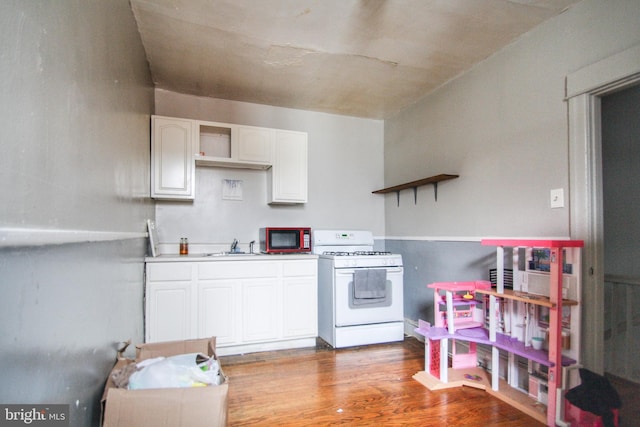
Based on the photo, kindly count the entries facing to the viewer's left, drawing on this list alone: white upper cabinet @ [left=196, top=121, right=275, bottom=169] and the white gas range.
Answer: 0

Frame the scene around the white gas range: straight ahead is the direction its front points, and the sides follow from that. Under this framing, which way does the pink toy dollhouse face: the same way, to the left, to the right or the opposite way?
to the right

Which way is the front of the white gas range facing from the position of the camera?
facing the viewer and to the right of the viewer

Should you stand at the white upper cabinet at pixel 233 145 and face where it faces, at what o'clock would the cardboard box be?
The cardboard box is roughly at 12 o'clock from the white upper cabinet.

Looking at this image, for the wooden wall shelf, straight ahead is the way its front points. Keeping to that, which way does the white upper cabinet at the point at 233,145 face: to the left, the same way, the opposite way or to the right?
to the left

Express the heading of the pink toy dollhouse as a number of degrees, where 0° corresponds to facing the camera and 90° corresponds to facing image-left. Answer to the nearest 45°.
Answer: approximately 45°

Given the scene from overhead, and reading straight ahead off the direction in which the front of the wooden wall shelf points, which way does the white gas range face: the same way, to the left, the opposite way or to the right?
to the left

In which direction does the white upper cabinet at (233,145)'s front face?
toward the camera

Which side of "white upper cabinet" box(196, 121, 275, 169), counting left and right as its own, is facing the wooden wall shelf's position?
left

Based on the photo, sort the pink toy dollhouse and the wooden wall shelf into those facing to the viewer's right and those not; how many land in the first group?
0
